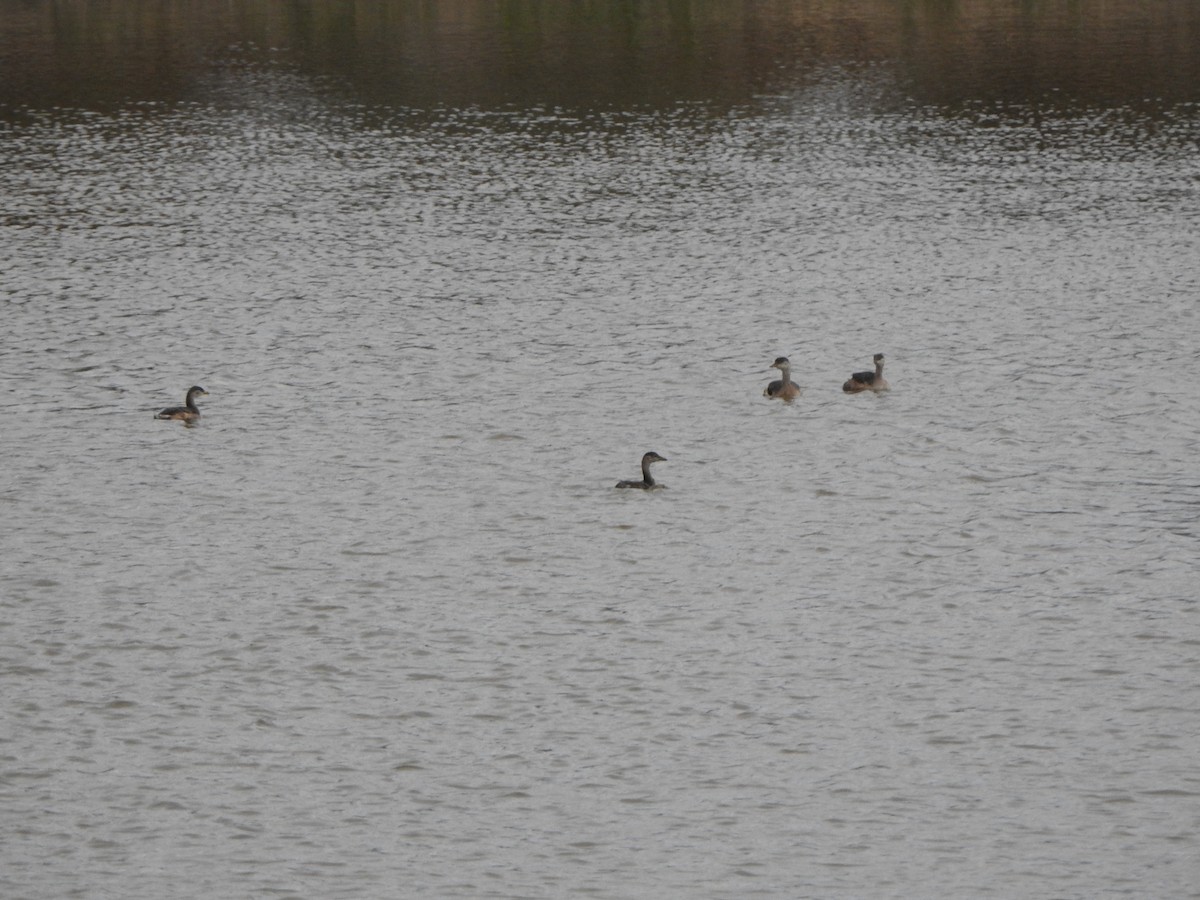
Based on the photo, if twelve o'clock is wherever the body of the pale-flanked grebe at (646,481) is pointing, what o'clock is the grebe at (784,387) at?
The grebe is roughly at 10 o'clock from the pale-flanked grebe.

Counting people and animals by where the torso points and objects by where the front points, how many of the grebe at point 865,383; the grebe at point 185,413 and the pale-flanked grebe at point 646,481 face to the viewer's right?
3

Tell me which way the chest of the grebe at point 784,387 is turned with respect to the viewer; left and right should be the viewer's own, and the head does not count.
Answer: facing the viewer and to the right of the viewer

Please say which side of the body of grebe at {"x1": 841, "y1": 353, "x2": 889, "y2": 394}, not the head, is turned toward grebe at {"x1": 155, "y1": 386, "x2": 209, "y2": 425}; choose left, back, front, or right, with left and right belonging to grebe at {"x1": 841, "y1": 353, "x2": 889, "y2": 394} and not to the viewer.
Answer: back

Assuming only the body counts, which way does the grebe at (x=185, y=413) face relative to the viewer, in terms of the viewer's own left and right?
facing to the right of the viewer

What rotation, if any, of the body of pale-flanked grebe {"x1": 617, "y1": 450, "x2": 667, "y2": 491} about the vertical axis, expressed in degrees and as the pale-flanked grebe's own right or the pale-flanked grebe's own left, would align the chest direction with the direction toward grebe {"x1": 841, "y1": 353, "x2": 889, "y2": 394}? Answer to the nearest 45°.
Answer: approximately 45° to the pale-flanked grebe's own left

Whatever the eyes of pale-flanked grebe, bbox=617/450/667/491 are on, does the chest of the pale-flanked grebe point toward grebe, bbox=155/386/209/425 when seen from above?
no

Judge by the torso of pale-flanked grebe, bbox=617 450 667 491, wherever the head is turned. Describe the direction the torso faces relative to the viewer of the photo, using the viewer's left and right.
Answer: facing to the right of the viewer

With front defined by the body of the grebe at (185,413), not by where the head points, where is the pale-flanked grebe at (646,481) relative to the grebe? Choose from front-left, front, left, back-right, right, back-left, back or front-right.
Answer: front-right

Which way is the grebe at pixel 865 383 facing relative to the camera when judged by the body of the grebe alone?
to the viewer's right

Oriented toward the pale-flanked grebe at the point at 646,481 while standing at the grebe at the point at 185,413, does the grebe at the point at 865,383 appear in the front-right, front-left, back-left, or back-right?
front-left

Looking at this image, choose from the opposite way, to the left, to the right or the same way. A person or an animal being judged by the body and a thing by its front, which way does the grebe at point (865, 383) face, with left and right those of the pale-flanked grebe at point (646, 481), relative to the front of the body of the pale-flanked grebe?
the same way
